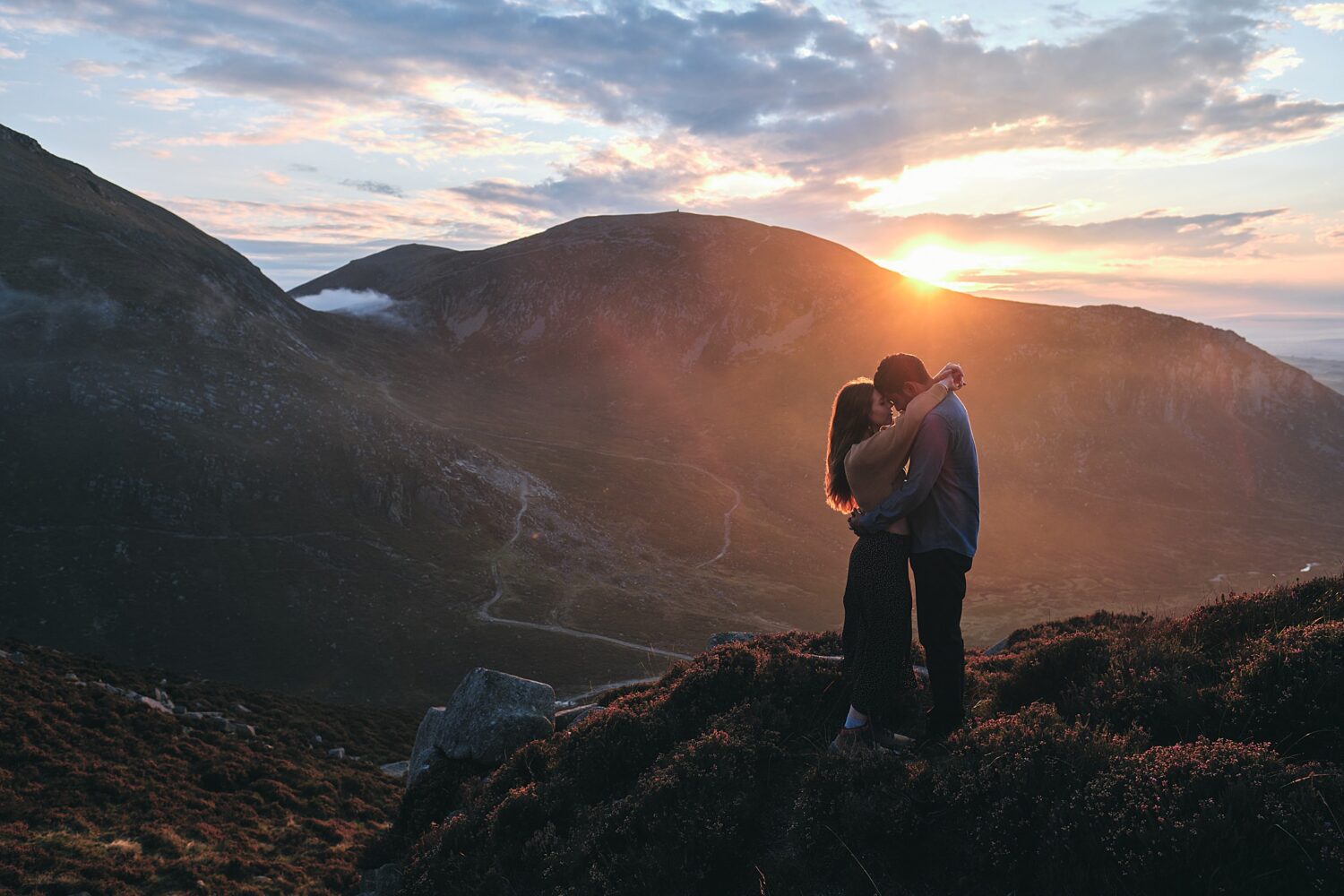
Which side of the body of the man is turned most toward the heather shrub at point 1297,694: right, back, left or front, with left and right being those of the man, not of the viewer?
back

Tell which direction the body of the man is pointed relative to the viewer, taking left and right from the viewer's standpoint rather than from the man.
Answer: facing to the left of the viewer

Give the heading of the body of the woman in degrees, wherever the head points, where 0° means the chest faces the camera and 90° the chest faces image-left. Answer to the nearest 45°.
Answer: approximately 270°

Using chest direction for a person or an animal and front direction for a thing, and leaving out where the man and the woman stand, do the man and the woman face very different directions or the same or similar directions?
very different directions

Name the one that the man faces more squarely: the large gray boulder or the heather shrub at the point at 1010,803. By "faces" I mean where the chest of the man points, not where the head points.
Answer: the large gray boulder

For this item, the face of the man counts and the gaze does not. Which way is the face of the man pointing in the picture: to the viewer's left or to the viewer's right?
to the viewer's left

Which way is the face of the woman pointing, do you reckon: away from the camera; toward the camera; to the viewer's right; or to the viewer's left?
to the viewer's right
